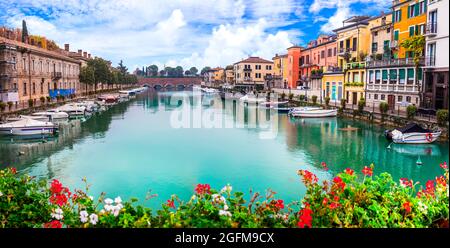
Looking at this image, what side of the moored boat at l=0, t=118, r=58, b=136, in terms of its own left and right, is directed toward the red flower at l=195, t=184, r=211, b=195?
left

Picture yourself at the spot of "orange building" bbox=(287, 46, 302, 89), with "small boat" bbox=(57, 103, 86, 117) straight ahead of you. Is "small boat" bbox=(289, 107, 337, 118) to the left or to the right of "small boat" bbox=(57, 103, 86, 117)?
left

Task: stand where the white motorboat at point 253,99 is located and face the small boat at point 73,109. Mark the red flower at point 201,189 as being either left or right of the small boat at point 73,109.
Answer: left

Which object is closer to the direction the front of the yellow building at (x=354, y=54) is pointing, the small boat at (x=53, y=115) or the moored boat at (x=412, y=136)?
the small boat

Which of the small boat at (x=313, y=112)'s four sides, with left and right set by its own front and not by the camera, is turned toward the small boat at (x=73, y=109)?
back

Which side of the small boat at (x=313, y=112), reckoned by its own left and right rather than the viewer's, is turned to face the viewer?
right
